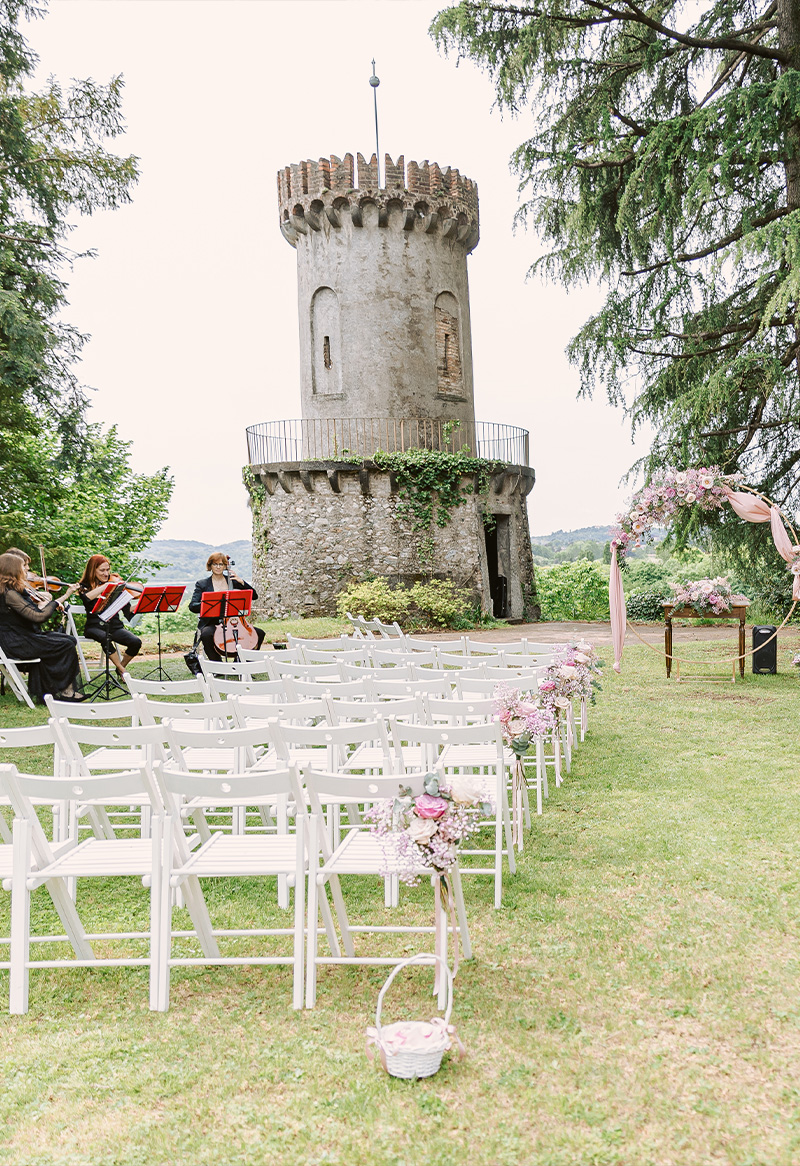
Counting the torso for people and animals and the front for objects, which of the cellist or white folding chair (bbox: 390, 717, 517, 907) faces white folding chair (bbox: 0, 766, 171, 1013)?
the cellist

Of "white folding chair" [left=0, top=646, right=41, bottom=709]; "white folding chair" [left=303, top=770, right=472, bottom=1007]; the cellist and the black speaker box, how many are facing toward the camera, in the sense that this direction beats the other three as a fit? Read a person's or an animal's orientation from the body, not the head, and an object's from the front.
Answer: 2

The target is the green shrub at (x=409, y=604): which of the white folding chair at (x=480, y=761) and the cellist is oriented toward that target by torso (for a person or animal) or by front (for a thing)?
the white folding chair

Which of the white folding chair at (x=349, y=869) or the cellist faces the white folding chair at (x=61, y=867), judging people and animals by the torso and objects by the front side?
the cellist

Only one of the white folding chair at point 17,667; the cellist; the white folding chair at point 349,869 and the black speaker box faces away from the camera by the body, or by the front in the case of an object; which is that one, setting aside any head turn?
the white folding chair at point 349,869

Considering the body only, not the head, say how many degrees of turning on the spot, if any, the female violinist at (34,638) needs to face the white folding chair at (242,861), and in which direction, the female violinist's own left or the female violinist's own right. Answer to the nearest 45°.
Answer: approximately 90° to the female violinist's own right

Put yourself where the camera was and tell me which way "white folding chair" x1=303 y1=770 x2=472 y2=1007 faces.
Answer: facing away from the viewer

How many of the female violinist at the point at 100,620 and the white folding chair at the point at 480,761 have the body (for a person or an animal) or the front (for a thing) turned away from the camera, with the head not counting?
1

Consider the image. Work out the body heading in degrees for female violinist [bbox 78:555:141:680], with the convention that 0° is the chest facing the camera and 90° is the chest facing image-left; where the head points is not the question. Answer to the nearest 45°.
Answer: approximately 315°

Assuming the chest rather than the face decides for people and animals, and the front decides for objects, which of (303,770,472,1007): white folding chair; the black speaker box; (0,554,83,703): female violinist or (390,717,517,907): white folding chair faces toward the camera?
the black speaker box

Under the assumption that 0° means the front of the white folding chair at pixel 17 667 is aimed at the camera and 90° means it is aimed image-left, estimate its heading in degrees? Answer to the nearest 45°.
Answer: approximately 270°

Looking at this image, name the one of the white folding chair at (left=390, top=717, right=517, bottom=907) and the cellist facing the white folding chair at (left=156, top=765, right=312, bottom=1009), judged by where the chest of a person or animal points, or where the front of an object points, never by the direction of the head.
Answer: the cellist

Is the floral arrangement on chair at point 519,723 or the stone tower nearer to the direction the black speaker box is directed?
the floral arrangement on chair
